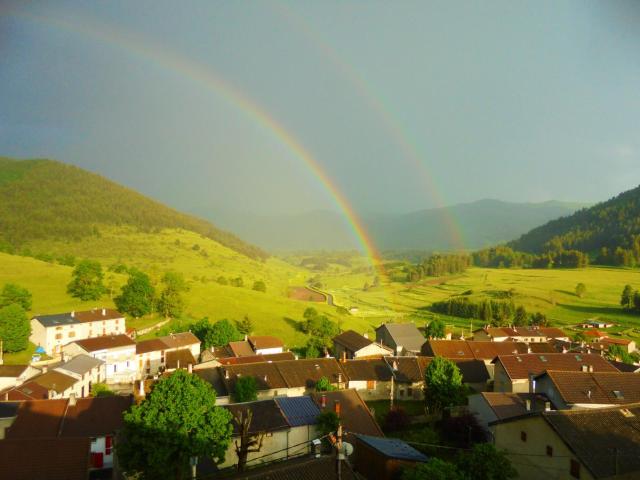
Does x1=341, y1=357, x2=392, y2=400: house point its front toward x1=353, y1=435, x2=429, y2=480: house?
yes

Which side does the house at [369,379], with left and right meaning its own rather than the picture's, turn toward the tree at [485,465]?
front

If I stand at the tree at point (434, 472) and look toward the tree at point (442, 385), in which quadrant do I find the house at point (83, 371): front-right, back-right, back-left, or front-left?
front-left

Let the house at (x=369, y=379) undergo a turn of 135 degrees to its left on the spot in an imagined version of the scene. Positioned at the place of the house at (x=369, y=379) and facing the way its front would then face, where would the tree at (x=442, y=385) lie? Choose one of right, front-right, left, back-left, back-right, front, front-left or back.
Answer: right

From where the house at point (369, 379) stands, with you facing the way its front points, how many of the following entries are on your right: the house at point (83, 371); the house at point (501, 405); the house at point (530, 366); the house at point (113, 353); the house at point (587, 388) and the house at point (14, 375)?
3

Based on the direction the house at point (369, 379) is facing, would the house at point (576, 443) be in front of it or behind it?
in front

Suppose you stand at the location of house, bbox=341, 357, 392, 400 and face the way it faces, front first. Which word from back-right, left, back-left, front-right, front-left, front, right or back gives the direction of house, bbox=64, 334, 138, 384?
right

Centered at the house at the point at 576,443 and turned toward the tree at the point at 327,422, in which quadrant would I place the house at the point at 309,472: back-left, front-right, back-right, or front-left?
front-left

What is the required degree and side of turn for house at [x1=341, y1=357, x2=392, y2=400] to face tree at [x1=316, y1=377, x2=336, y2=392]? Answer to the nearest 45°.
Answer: approximately 45° to its right

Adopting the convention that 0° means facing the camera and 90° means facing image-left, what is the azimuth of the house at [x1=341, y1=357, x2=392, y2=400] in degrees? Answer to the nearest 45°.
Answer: approximately 0°

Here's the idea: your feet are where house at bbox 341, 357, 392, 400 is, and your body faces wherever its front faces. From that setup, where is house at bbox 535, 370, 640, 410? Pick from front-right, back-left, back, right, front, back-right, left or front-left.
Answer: front-left

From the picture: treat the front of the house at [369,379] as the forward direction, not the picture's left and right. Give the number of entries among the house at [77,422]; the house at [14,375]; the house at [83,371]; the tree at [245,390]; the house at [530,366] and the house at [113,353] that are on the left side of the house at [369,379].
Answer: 1

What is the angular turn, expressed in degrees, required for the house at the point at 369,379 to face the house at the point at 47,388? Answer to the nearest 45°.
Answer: approximately 90° to its right

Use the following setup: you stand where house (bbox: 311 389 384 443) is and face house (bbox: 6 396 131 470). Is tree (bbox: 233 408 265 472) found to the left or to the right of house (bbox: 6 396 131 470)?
left

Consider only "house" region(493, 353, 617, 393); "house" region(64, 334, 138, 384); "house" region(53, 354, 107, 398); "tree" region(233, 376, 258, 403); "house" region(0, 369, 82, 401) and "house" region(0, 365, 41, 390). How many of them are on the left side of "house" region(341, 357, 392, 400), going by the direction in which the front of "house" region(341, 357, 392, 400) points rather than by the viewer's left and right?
1

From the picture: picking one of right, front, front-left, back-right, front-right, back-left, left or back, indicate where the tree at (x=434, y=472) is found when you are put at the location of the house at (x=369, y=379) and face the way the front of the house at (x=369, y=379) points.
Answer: front

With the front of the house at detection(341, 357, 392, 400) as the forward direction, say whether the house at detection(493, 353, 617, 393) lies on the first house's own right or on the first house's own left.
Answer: on the first house's own left

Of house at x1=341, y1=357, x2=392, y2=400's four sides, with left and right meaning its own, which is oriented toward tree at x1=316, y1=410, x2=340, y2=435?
front

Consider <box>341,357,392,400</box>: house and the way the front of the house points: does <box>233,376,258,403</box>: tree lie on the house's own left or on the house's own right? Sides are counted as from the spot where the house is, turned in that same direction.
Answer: on the house's own right

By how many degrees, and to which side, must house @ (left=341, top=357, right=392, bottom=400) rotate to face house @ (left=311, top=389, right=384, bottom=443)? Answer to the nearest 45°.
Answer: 0° — it already faces it
